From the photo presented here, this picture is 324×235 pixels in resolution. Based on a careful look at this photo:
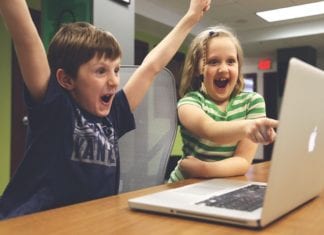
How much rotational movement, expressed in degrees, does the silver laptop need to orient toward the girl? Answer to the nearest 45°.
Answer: approximately 45° to its right

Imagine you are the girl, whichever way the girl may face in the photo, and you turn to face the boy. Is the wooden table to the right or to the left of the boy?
left

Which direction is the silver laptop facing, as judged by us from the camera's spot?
facing away from the viewer and to the left of the viewer

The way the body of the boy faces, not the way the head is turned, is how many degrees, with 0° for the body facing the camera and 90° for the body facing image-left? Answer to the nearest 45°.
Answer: approximately 315°

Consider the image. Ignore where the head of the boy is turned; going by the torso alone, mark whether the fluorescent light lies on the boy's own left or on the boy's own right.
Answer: on the boy's own left

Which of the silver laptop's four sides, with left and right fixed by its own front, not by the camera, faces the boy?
front

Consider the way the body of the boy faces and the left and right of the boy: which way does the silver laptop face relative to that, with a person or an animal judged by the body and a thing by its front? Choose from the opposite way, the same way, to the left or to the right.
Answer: the opposite way
